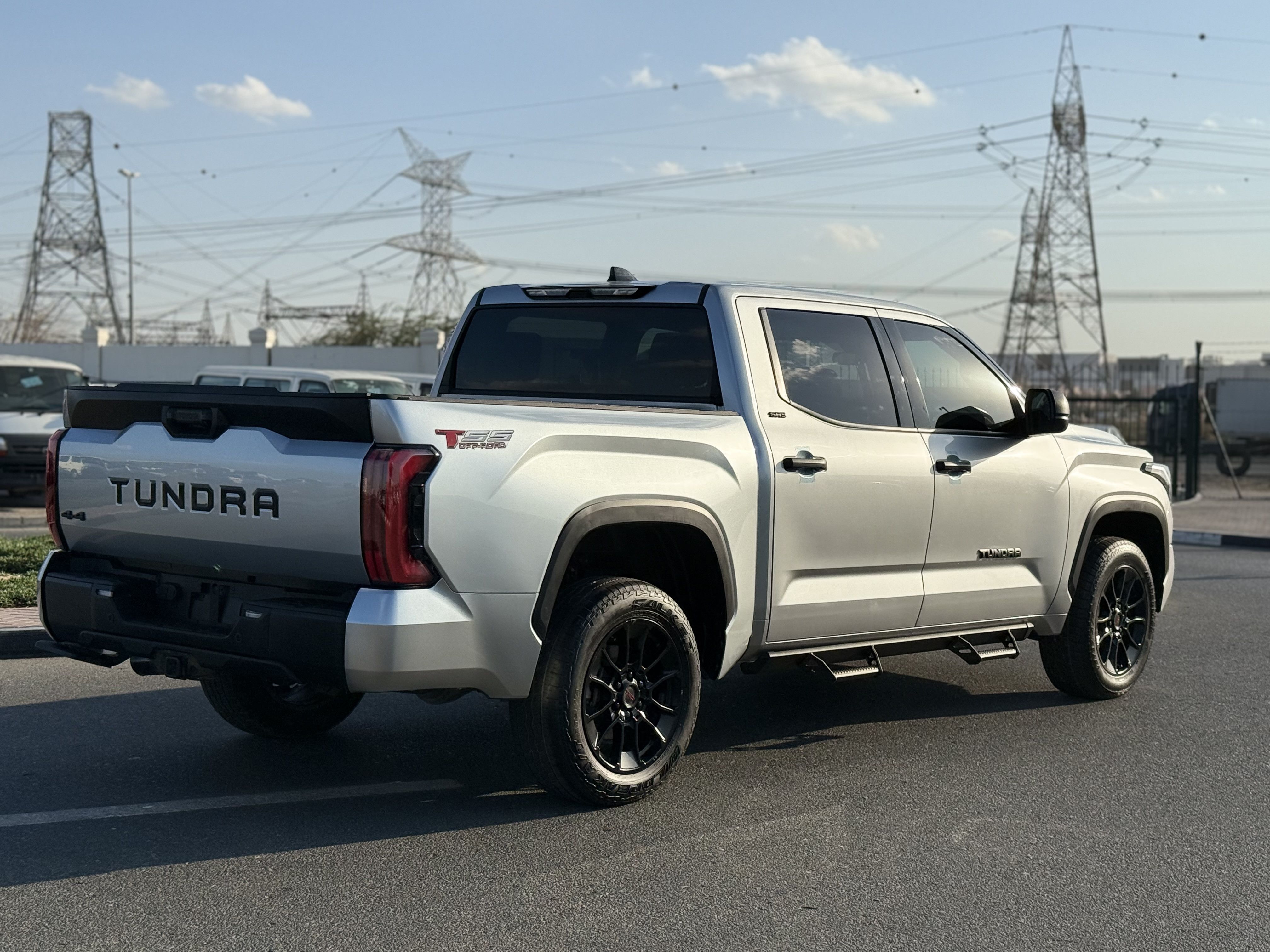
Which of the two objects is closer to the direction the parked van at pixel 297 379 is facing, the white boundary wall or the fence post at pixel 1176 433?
the fence post

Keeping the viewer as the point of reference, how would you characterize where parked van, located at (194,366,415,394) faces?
facing the viewer and to the right of the viewer

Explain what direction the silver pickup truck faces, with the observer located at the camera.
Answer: facing away from the viewer and to the right of the viewer

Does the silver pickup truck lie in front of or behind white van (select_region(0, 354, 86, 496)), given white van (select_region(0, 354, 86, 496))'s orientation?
in front

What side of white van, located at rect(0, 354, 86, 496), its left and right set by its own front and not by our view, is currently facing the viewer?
front

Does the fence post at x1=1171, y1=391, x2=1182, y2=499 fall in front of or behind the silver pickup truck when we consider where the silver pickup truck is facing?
in front

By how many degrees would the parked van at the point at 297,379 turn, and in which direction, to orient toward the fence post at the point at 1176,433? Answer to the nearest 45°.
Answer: approximately 45° to its left

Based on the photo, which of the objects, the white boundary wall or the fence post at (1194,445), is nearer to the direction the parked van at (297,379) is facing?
the fence post

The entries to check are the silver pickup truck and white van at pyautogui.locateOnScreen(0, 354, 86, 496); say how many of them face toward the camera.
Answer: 1

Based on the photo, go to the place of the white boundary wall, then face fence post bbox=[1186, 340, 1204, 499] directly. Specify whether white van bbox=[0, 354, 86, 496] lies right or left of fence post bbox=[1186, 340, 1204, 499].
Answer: right

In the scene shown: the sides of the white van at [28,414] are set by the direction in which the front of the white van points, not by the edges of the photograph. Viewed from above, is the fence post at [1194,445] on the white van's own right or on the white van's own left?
on the white van's own left

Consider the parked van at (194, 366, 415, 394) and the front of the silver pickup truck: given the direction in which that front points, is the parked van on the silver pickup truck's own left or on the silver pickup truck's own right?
on the silver pickup truck's own left

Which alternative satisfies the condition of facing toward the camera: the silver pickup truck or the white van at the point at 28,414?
the white van

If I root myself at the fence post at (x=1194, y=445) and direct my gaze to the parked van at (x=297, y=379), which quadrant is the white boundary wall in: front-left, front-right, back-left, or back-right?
front-right
